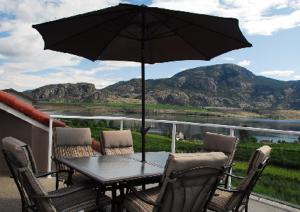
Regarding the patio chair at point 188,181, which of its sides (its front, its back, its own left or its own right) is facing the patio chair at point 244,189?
right

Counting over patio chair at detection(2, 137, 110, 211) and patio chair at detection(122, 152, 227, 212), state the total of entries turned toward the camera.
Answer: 0

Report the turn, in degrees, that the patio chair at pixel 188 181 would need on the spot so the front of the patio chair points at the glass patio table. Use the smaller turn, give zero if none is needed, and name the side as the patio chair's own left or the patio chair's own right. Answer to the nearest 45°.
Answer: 0° — it already faces it

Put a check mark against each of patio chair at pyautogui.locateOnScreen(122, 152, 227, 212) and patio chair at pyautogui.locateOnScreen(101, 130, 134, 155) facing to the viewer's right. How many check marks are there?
0

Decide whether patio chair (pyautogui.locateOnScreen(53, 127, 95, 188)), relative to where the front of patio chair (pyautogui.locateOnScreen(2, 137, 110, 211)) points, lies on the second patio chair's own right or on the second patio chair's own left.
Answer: on the second patio chair's own left

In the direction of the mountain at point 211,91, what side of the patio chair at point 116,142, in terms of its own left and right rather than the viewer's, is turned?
back

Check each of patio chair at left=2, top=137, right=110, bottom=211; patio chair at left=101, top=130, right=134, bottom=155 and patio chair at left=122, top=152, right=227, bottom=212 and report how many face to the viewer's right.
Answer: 1

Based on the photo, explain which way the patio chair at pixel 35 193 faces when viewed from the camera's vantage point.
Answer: facing to the right of the viewer

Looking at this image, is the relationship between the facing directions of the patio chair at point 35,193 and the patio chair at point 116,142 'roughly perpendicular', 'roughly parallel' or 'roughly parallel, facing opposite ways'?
roughly perpendicular

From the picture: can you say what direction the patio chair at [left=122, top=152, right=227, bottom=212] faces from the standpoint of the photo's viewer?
facing away from the viewer and to the left of the viewer

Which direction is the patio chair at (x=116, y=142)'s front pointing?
toward the camera

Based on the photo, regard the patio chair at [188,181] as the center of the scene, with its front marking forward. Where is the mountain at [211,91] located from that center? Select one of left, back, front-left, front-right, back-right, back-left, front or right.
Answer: front-right
